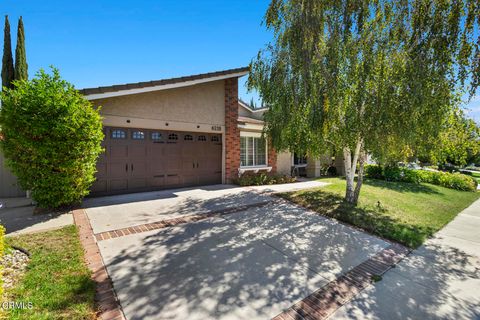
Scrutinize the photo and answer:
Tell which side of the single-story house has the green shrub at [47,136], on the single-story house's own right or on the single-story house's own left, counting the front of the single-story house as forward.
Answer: on the single-story house's own right

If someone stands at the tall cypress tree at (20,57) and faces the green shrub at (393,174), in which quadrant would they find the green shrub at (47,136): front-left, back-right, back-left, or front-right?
front-right

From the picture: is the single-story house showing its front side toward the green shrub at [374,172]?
no

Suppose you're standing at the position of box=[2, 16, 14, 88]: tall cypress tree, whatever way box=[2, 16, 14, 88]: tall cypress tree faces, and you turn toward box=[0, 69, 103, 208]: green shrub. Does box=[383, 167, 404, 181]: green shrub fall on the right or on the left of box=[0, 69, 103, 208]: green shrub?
left

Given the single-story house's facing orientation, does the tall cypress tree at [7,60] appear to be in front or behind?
behind

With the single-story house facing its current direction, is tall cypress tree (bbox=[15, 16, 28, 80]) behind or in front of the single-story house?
behind

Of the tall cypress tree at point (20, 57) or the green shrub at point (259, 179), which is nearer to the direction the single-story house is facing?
the green shrub

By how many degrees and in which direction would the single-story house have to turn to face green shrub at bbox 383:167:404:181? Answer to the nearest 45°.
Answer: approximately 45° to its left

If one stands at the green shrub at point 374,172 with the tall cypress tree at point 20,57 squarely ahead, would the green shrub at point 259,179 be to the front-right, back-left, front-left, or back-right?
front-left

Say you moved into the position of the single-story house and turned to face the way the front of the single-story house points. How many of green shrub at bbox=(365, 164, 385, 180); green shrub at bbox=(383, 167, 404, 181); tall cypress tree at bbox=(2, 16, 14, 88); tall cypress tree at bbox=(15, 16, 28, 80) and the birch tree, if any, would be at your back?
2

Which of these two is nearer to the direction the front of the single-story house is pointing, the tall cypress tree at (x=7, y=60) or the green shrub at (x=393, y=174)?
the green shrub

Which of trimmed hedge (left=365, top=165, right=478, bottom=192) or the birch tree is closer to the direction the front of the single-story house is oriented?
the birch tree

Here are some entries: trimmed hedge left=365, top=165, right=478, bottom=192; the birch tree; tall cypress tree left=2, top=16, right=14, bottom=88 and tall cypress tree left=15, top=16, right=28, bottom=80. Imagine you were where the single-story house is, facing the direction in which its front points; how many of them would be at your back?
2

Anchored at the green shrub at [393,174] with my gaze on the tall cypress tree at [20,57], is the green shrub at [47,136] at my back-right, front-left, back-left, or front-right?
front-left

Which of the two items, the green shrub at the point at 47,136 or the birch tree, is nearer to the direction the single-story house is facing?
the birch tree
